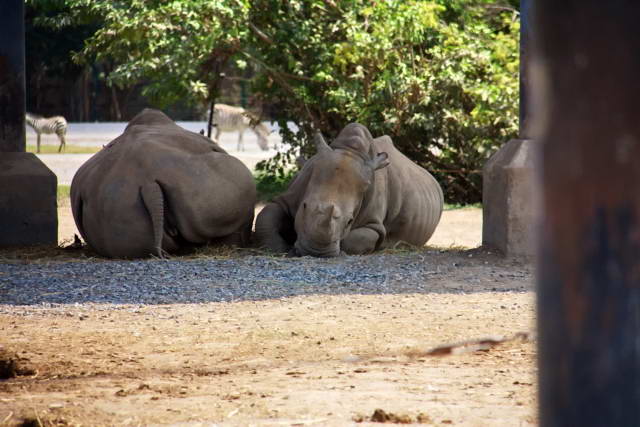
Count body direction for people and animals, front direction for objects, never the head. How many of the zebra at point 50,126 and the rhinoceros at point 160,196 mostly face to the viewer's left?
1

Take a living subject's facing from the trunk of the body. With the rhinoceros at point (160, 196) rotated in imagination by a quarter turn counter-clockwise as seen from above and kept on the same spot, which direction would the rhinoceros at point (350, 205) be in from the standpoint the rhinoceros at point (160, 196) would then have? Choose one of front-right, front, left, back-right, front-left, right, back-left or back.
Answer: back

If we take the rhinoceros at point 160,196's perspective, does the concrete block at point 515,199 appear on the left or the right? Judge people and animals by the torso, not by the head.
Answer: on its right

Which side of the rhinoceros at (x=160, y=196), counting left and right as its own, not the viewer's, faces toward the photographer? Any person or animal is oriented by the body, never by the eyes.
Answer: back

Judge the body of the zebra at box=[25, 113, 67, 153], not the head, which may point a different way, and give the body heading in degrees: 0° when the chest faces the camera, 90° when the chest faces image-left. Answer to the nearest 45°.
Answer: approximately 90°

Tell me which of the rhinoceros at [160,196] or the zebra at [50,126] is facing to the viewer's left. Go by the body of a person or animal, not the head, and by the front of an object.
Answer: the zebra

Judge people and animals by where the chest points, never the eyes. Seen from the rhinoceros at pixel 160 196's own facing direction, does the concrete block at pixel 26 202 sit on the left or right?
on its left

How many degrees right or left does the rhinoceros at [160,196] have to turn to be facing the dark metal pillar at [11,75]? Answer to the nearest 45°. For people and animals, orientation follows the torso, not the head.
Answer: approximately 45° to its left

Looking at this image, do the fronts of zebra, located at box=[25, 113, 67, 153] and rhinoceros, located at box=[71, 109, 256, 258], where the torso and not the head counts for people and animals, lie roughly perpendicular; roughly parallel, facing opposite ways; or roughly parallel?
roughly perpendicular

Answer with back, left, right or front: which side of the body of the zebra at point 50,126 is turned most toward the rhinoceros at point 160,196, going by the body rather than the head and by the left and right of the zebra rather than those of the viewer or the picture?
left

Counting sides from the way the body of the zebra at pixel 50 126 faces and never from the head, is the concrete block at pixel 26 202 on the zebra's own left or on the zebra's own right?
on the zebra's own left
